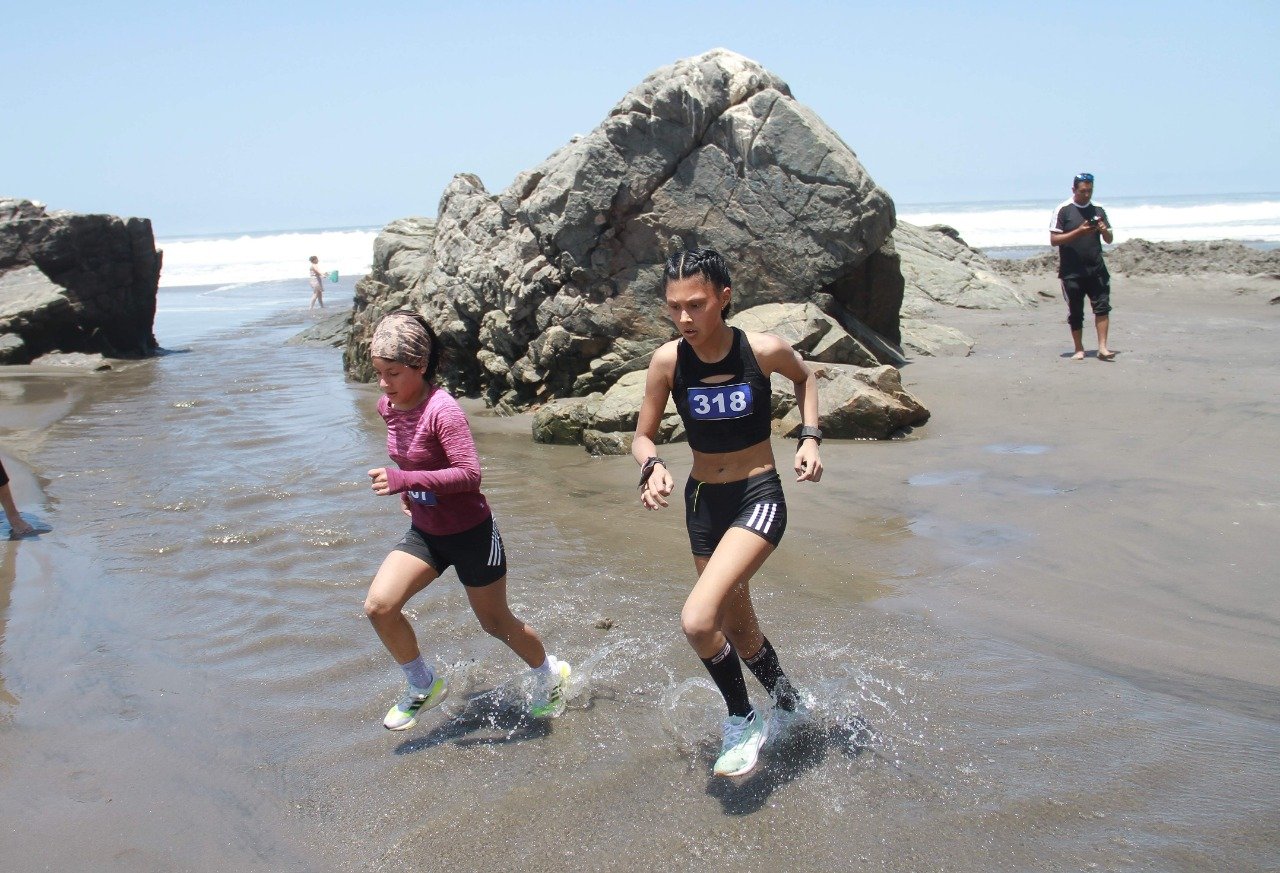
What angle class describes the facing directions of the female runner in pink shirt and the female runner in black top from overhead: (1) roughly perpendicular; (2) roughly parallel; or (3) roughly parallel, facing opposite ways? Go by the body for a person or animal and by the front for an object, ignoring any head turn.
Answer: roughly parallel

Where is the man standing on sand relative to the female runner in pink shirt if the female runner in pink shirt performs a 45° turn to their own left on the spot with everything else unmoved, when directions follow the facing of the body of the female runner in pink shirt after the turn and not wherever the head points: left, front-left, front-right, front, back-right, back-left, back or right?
back-left

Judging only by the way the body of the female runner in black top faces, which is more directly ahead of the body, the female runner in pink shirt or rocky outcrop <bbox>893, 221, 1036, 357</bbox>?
the female runner in pink shirt

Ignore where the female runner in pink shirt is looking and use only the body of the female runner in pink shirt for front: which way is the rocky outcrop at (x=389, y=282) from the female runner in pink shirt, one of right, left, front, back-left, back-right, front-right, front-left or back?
back-right

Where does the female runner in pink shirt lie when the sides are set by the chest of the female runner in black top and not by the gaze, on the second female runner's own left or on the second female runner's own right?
on the second female runner's own right

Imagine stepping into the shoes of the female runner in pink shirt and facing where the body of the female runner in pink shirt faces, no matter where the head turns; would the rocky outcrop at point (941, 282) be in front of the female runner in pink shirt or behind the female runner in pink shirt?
behind

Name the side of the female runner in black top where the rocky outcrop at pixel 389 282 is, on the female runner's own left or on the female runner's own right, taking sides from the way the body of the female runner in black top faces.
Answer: on the female runner's own right

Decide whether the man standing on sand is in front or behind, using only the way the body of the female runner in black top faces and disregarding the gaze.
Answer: behind

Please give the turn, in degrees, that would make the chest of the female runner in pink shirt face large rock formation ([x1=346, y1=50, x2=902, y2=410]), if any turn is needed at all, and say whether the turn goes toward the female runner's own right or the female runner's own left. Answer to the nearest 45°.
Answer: approximately 135° to the female runner's own right

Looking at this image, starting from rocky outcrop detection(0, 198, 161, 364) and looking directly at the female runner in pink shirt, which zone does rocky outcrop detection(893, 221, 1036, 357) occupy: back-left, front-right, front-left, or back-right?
front-left

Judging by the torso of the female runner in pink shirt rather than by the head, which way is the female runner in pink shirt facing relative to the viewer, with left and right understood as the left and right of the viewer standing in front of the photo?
facing the viewer and to the left of the viewer

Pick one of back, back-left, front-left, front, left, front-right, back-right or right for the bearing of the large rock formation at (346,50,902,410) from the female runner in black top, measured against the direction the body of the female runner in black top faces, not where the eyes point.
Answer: back-right

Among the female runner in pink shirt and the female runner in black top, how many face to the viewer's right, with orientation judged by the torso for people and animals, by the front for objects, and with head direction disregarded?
0

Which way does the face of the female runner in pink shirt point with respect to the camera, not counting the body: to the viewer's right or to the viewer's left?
to the viewer's left
